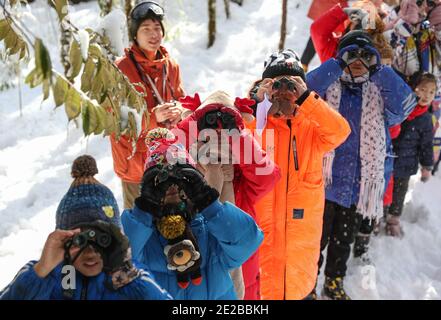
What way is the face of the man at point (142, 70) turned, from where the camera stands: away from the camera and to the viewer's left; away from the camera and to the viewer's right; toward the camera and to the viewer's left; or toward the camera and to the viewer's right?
toward the camera and to the viewer's right

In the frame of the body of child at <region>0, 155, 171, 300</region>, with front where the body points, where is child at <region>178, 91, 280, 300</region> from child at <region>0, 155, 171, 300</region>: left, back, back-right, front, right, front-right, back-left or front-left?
back-left

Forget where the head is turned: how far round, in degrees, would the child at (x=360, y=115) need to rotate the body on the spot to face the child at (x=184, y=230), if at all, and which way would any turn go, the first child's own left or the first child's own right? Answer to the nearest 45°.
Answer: approximately 45° to the first child's own right

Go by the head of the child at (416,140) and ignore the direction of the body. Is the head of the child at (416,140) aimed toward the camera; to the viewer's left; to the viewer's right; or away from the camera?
toward the camera

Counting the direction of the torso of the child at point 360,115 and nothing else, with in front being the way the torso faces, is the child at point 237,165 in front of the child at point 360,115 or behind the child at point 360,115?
in front

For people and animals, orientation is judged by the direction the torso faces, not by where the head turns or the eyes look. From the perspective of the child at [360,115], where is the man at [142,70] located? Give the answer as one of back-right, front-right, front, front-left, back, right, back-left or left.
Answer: right

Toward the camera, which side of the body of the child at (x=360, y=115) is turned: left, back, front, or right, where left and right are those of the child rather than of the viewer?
front

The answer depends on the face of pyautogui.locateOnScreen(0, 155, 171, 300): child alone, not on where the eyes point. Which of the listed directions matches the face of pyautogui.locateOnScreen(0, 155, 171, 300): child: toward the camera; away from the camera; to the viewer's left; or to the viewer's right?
toward the camera

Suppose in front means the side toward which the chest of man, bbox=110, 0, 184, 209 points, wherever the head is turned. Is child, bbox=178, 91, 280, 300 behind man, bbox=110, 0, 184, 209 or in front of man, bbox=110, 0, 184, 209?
in front

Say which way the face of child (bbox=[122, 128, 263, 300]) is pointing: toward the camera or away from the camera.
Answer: toward the camera

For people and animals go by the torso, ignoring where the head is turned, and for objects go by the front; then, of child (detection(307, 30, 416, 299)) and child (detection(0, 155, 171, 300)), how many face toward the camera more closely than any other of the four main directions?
2

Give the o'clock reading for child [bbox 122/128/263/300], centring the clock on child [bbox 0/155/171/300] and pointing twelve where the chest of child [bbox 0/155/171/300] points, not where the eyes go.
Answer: child [bbox 122/128/263/300] is roughly at 8 o'clock from child [bbox 0/155/171/300].

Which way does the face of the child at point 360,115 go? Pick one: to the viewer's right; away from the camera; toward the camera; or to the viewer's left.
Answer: toward the camera

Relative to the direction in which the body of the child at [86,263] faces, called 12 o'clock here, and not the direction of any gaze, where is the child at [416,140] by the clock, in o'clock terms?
the child at [416,140] is roughly at 8 o'clock from the child at [86,263].

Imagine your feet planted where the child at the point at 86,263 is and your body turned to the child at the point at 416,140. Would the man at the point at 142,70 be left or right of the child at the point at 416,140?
left
